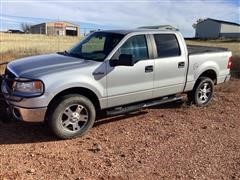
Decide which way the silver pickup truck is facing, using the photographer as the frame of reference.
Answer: facing the viewer and to the left of the viewer
